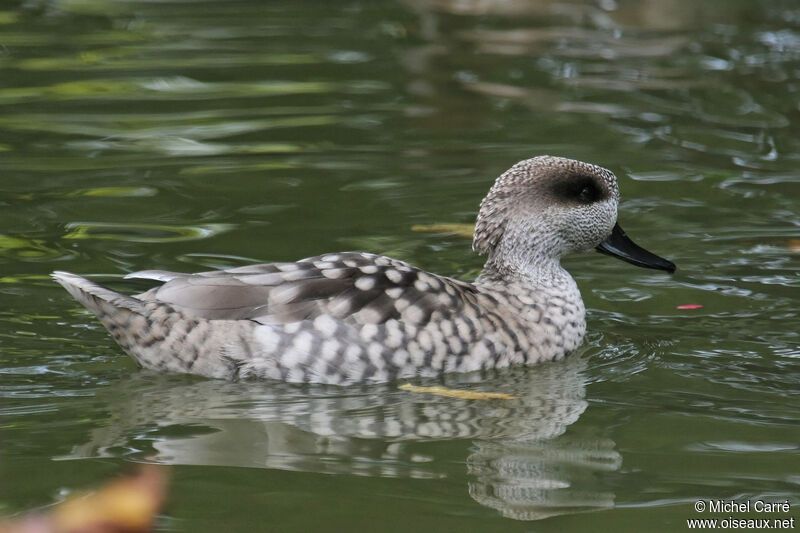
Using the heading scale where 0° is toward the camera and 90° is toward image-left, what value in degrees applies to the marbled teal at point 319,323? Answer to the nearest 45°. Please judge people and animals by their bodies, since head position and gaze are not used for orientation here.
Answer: approximately 270°
